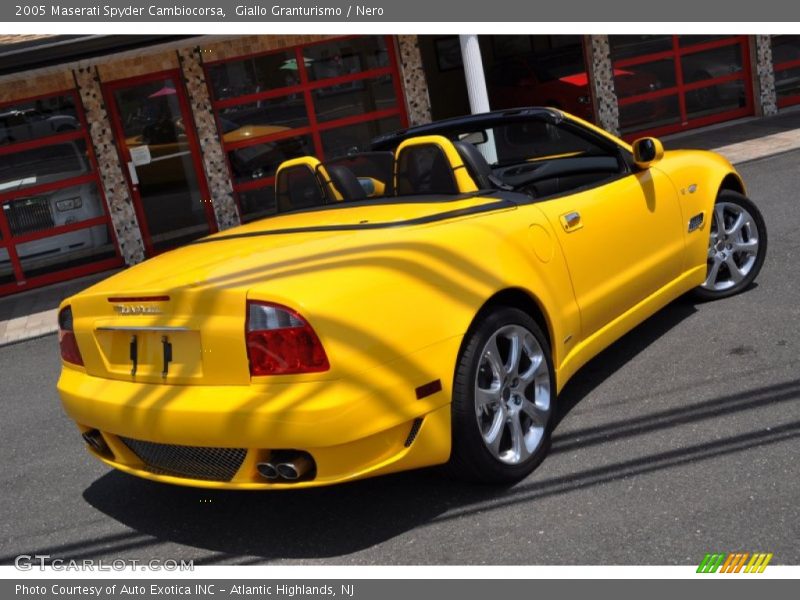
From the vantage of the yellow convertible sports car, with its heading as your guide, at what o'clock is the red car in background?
The red car in background is roughly at 11 o'clock from the yellow convertible sports car.

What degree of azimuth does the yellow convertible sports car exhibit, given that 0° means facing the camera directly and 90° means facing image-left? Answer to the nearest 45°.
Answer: approximately 225°
